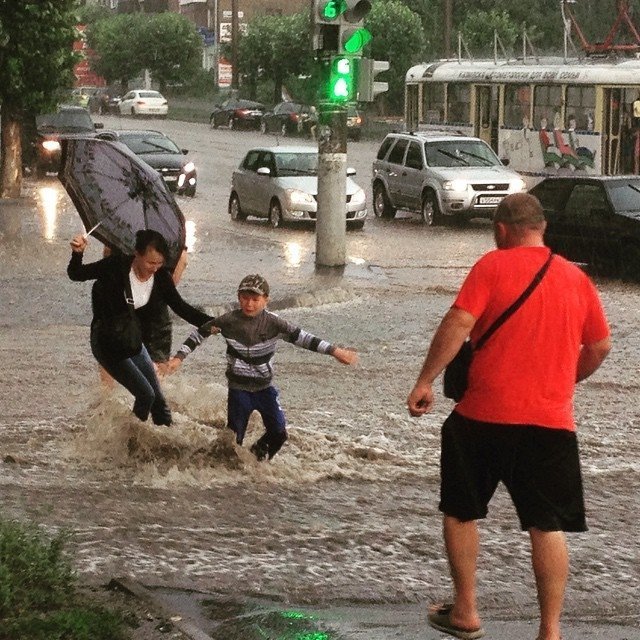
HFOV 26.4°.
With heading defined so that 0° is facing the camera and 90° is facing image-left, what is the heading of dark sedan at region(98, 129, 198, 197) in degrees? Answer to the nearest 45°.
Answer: approximately 315°

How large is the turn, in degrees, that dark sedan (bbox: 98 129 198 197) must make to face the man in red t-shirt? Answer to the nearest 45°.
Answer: approximately 45° to its right

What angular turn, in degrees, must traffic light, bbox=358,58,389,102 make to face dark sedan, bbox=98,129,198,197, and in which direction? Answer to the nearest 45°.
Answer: approximately 90° to its left

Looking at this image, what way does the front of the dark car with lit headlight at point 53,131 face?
toward the camera

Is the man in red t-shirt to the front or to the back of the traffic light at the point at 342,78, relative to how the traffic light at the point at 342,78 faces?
to the front

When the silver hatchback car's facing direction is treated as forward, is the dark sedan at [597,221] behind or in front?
in front

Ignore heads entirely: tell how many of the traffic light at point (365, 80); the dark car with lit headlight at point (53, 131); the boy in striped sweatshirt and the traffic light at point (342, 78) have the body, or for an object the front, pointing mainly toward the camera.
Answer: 3

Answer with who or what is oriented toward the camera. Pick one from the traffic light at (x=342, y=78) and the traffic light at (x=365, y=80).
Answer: the traffic light at (x=342, y=78)

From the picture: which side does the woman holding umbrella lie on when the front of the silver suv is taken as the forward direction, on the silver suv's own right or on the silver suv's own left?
on the silver suv's own right

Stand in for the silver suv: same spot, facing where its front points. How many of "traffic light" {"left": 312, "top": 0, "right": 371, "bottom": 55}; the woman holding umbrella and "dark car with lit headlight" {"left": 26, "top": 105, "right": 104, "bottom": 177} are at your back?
1

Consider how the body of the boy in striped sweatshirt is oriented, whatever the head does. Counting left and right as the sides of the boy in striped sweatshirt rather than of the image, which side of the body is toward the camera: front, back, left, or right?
front

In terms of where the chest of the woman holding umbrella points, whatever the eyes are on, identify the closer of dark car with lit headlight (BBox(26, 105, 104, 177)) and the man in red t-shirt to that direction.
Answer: the man in red t-shirt

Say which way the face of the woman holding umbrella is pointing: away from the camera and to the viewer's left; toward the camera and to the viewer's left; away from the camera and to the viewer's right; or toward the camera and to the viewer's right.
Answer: toward the camera and to the viewer's right

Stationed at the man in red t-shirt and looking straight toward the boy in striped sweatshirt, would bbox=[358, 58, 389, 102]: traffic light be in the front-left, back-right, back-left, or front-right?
front-right

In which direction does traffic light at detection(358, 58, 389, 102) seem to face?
to the viewer's right

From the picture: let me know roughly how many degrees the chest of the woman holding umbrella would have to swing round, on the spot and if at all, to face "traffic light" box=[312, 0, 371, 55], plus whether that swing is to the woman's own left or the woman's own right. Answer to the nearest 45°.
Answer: approximately 135° to the woman's own left

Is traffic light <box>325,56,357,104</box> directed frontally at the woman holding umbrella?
yes

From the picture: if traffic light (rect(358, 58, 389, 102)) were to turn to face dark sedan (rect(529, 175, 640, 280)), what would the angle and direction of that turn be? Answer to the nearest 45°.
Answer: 0° — it already faces it
